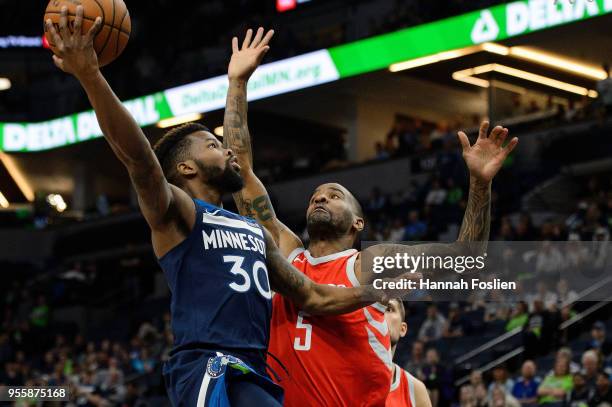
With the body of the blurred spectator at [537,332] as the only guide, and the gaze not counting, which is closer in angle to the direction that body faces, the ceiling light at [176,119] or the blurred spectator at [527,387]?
the blurred spectator

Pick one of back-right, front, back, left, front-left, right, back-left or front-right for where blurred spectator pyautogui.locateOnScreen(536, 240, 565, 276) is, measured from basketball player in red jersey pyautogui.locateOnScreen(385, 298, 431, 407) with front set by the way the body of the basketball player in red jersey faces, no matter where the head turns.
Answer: back

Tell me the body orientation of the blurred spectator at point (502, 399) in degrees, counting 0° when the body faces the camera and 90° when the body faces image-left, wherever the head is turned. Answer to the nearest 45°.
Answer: approximately 45°

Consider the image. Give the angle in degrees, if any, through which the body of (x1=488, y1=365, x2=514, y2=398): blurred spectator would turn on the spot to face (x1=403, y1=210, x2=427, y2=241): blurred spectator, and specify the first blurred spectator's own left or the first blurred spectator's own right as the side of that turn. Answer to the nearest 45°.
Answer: approximately 135° to the first blurred spectator's own right

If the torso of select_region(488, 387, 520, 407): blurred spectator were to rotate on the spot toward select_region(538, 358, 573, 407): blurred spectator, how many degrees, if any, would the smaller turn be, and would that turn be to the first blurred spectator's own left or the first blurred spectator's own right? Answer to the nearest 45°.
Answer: approximately 135° to the first blurred spectator's own left

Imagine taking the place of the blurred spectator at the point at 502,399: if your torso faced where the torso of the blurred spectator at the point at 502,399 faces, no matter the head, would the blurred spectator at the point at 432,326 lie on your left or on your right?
on your right

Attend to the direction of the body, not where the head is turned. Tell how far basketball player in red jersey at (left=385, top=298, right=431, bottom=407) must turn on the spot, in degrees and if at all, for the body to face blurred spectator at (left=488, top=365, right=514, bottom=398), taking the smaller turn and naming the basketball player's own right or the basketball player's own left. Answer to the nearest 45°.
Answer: approximately 135° to the basketball player's own right
